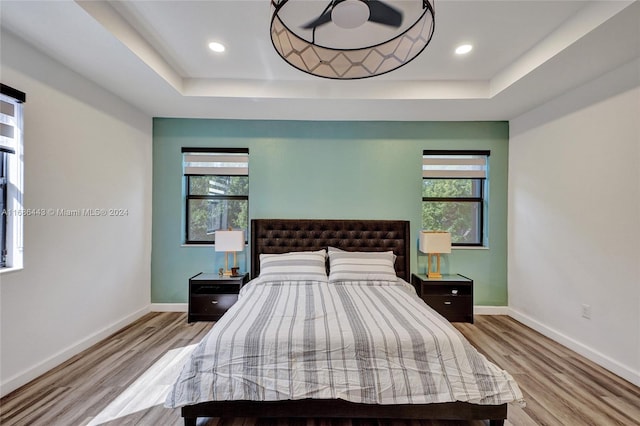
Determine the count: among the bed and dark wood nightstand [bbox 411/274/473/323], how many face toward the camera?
2

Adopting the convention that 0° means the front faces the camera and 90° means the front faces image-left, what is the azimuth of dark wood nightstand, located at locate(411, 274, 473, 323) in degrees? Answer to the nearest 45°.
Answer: approximately 0°

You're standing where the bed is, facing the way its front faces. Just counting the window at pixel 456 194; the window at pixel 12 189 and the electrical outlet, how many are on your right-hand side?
1

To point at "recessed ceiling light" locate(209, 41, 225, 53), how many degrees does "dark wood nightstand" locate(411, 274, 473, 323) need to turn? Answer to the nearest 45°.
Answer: approximately 45° to its right

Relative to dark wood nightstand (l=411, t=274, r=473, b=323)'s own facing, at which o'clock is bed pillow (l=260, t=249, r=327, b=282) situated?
The bed pillow is roughly at 2 o'clock from the dark wood nightstand.

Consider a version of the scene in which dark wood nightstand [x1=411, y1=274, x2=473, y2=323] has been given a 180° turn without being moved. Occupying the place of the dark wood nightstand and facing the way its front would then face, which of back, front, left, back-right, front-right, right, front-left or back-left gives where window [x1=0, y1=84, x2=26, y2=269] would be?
back-left

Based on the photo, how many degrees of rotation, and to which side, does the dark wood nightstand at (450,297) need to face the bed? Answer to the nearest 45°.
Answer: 0° — it already faces it

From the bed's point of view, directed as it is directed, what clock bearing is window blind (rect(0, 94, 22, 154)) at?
The window blind is roughly at 3 o'clock from the bed.

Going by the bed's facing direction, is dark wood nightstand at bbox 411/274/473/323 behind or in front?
behind

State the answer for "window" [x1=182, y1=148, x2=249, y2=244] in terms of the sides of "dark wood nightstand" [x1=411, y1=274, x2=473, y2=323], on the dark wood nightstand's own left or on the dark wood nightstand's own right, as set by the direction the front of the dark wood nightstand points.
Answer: on the dark wood nightstand's own right

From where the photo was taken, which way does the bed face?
toward the camera
